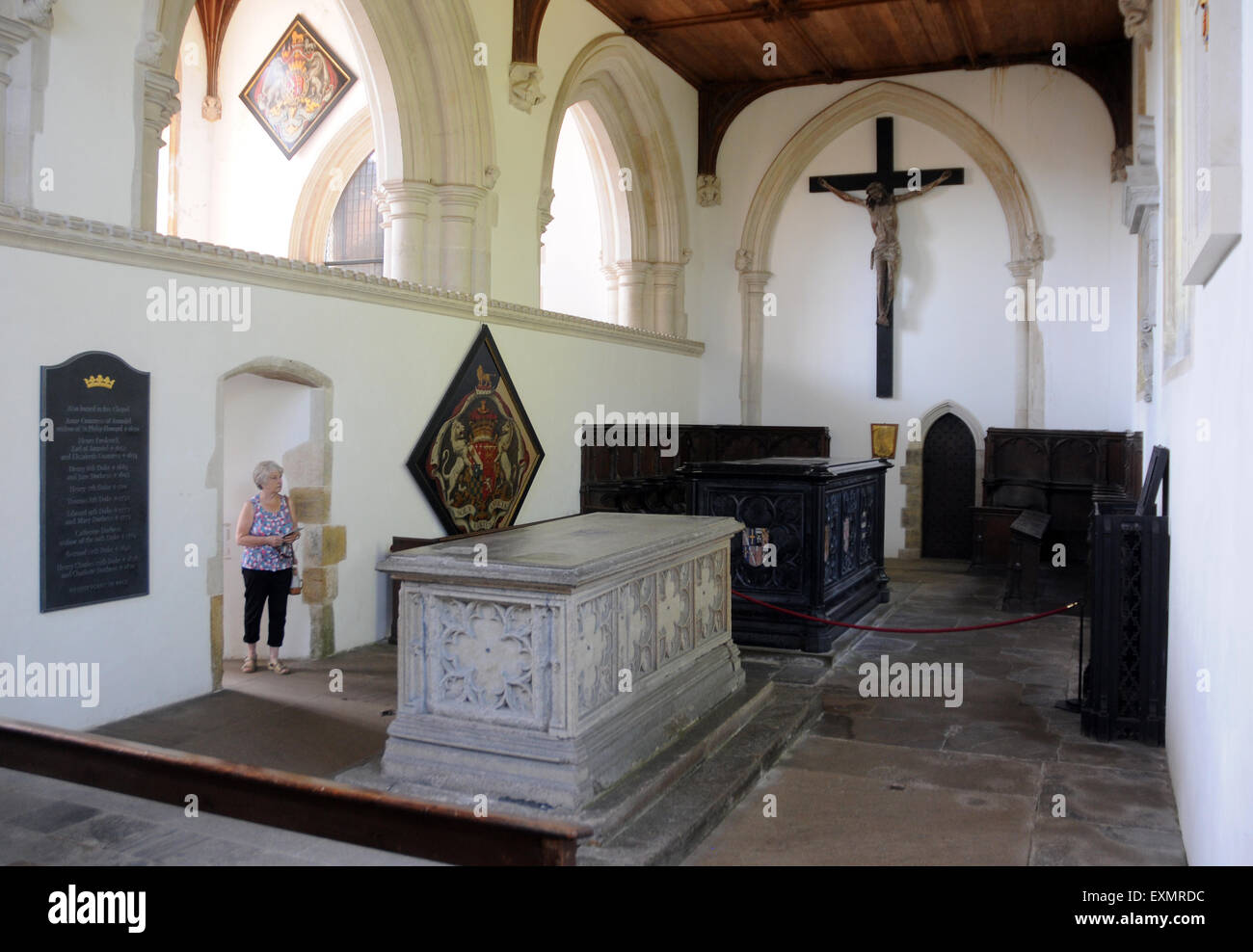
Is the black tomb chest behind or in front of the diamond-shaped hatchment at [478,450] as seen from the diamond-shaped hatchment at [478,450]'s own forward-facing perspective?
in front

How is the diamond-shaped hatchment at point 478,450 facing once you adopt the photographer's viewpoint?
facing the viewer and to the right of the viewer

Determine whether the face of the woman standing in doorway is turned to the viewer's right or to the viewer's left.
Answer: to the viewer's right

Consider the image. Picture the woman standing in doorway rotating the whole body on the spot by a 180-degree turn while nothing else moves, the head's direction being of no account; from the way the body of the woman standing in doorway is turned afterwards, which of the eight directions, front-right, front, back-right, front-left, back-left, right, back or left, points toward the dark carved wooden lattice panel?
back

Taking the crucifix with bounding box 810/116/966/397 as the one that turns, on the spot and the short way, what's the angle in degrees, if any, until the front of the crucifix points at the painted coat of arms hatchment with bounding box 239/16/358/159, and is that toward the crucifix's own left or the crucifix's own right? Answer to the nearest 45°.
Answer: approximately 90° to the crucifix's own right

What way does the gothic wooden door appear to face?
toward the camera

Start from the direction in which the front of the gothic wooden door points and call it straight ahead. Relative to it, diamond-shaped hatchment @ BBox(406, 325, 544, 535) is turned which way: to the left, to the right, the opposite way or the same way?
to the left

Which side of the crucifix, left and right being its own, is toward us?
front

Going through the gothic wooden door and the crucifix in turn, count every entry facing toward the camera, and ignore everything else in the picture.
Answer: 2

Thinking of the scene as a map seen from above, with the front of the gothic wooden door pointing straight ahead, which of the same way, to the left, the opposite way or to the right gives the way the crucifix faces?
the same way

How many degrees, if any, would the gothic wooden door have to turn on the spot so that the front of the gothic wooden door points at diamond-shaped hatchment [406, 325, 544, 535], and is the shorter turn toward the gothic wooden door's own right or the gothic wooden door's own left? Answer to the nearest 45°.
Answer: approximately 45° to the gothic wooden door's own right

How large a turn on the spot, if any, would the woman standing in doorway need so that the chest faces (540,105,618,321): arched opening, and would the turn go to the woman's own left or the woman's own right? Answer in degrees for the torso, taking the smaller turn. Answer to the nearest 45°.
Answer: approximately 90° to the woman's own left

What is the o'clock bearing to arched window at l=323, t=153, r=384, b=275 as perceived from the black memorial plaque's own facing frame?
The arched window is roughly at 8 o'clock from the black memorial plaque.

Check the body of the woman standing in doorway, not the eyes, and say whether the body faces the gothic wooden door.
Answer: no

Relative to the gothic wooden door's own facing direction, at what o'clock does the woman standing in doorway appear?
The woman standing in doorway is roughly at 1 o'clock from the gothic wooden door.

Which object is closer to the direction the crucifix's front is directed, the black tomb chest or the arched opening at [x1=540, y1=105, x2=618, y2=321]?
the black tomb chest

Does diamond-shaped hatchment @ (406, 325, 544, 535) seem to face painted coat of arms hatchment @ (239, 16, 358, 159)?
no
